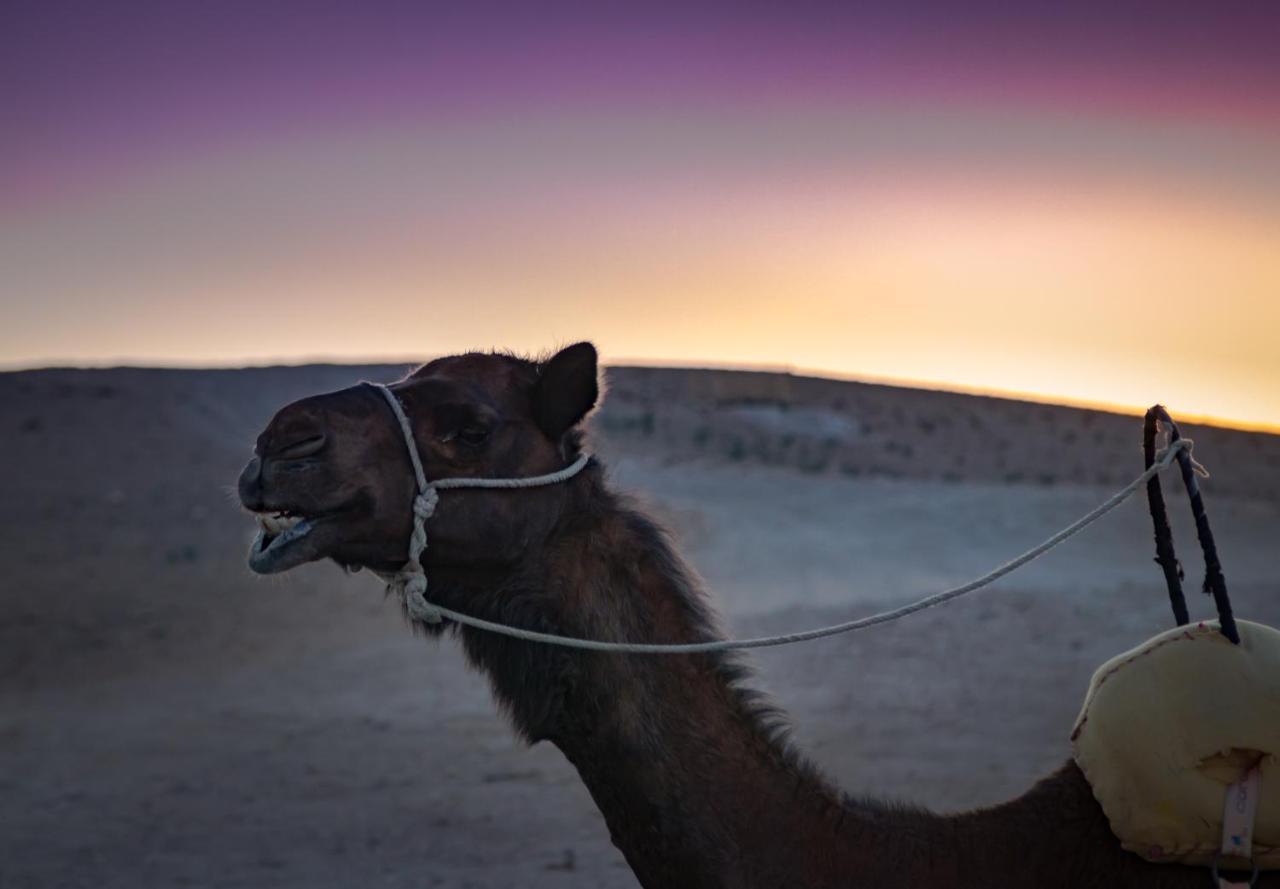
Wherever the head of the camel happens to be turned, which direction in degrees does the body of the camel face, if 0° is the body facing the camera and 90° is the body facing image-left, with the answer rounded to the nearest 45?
approximately 90°
